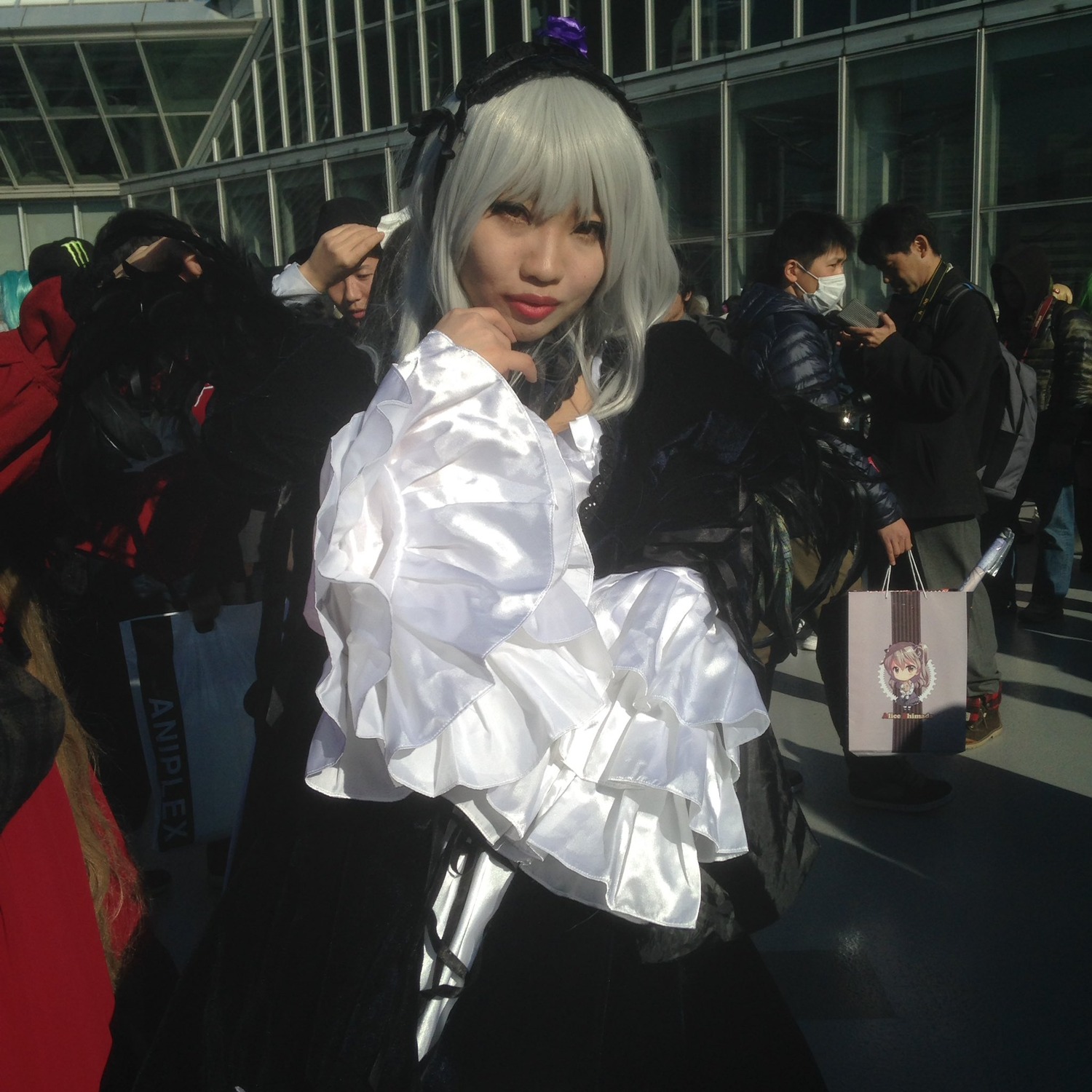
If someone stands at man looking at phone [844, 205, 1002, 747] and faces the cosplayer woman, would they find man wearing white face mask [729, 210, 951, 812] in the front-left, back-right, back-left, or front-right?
front-right

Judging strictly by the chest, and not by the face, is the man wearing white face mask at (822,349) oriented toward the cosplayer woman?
no

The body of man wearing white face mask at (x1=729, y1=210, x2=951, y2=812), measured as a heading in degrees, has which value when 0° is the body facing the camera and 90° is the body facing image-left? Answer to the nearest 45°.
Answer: approximately 270°

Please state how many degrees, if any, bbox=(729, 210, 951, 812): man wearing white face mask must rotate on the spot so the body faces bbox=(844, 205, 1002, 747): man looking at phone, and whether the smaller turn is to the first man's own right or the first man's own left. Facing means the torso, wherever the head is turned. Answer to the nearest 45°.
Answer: approximately 45° to the first man's own left

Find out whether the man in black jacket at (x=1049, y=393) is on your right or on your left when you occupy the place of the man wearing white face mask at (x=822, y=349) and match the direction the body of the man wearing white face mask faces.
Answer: on your left

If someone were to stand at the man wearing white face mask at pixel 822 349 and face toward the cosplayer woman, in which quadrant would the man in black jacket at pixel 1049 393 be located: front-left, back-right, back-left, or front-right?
back-left

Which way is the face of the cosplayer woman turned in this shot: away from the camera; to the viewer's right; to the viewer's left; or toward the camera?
toward the camera

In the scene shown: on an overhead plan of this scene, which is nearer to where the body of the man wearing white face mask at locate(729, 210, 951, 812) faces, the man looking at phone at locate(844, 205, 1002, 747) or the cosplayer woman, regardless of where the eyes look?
the man looking at phone
